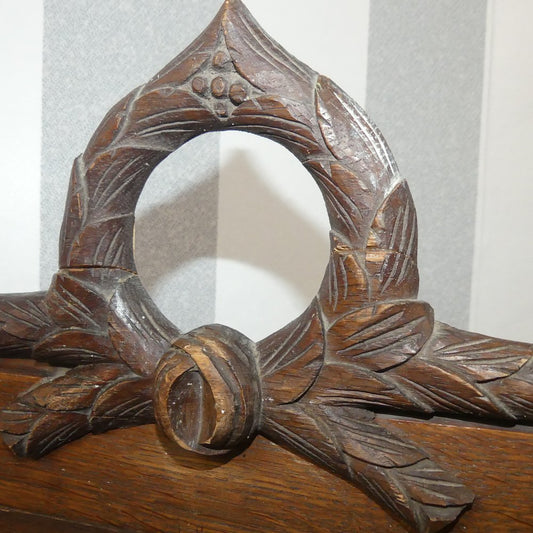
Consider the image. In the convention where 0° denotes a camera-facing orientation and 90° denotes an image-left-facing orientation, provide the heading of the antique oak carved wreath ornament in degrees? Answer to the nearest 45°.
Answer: approximately 0°
